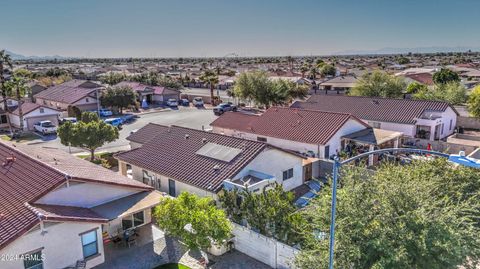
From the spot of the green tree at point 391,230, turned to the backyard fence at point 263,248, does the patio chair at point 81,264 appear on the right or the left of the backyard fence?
left

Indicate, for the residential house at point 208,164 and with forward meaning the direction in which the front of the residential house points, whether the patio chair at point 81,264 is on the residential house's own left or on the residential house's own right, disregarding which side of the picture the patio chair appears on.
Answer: on the residential house's own left

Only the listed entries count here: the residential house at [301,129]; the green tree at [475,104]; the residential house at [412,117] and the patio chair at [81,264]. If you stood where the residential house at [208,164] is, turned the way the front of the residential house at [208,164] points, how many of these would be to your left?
1

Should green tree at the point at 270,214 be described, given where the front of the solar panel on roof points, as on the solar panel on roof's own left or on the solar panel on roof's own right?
on the solar panel on roof's own left

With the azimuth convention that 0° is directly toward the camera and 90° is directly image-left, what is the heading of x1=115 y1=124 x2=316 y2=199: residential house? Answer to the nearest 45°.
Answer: approximately 135°

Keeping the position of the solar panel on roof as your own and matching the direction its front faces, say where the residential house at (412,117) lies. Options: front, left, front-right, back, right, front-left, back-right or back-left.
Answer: back

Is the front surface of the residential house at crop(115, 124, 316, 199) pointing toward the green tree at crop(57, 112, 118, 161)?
yes

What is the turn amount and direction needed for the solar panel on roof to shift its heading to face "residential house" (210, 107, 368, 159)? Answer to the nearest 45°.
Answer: approximately 180°

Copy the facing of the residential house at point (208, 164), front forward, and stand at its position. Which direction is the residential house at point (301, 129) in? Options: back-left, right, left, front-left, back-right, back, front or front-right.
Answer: right

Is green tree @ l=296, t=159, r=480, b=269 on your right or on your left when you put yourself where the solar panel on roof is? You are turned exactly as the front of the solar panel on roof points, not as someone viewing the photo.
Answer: on your left

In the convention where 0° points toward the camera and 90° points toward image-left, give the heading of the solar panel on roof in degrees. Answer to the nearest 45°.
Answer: approximately 45°

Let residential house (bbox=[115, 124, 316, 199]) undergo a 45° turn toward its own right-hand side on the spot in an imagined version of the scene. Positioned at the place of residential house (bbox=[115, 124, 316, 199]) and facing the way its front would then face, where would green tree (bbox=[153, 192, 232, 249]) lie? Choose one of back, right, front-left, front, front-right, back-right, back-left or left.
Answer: back

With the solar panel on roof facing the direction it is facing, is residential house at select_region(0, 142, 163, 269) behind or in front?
in front
